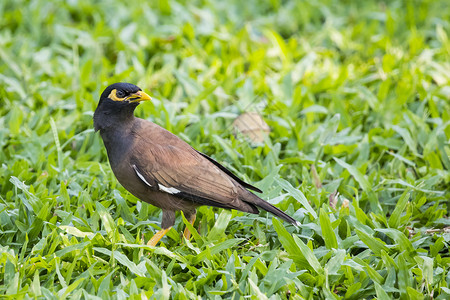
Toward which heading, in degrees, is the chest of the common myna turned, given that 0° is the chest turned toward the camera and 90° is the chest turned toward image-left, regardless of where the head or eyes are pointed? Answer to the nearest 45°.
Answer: approximately 90°
